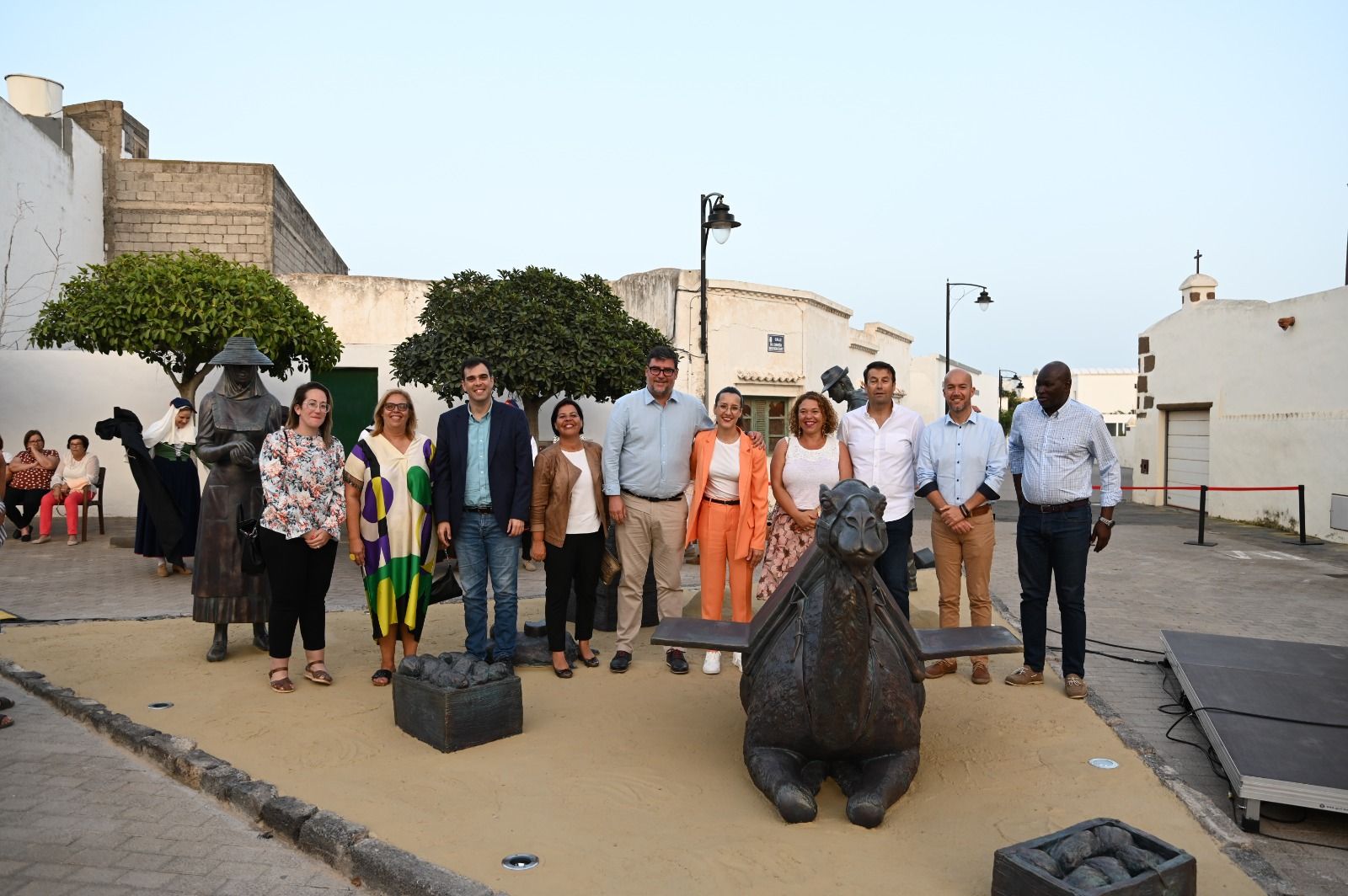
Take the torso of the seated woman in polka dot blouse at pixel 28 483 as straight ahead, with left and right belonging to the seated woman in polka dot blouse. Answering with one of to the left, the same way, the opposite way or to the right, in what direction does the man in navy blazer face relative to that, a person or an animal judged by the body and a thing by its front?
the same way

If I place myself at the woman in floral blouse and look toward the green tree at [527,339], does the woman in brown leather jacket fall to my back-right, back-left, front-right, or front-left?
front-right

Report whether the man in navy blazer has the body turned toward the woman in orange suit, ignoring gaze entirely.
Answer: no

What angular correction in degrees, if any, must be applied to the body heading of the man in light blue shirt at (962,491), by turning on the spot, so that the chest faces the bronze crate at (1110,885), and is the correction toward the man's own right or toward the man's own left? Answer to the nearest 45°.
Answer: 0° — they already face it

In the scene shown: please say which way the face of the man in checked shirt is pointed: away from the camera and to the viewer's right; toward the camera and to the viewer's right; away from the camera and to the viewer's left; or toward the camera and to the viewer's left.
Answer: toward the camera and to the viewer's left

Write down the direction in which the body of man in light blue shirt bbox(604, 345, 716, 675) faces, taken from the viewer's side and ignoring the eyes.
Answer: toward the camera

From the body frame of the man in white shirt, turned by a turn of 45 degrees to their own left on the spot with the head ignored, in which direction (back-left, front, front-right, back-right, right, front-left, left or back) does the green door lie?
back

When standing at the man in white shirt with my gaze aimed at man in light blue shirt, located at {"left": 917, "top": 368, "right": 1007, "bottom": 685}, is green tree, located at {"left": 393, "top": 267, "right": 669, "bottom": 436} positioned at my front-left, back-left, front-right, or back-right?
back-left

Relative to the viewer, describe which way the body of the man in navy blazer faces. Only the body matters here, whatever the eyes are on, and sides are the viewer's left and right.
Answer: facing the viewer

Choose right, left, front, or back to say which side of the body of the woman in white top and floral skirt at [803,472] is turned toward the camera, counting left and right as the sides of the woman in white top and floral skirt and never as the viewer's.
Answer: front

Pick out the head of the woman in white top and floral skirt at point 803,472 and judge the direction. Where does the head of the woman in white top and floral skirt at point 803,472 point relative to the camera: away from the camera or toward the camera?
toward the camera

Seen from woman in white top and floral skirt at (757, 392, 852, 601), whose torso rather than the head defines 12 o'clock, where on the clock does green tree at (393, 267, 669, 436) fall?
The green tree is roughly at 5 o'clock from the woman in white top and floral skirt.

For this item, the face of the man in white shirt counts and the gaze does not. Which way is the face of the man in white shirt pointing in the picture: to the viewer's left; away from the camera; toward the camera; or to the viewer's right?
toward the camera

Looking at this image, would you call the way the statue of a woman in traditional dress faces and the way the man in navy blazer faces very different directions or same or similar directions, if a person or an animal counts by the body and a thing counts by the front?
same or similar directions

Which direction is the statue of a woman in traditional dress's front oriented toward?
toward the camera

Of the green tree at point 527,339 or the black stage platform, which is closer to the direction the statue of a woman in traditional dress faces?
the black stage platform

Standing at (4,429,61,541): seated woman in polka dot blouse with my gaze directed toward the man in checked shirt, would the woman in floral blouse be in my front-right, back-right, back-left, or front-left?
front-right

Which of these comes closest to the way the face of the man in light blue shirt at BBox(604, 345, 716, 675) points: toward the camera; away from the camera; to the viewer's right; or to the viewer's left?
toward the camera

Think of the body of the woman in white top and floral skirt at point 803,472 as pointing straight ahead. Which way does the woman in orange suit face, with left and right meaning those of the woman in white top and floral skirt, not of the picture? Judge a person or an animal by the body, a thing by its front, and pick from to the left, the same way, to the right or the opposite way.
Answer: the same way

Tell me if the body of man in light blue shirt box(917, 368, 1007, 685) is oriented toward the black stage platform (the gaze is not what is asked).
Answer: no

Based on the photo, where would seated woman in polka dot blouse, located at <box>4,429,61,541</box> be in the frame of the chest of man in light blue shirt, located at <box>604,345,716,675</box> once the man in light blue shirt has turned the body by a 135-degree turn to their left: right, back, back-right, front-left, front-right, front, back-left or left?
left
